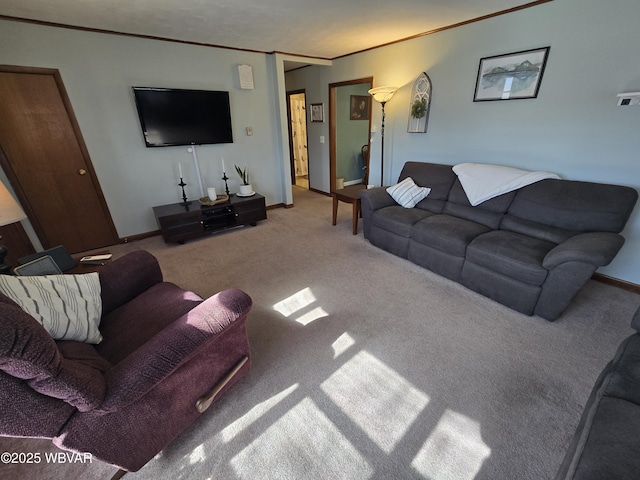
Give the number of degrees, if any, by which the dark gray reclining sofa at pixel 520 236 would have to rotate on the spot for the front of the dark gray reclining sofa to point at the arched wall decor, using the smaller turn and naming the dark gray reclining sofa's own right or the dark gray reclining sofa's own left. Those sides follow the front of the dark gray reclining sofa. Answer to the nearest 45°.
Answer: approximately 90° to the dark gray reclining sofa's own right

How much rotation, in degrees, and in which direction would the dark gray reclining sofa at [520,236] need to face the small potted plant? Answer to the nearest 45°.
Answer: approximately 45° to its right

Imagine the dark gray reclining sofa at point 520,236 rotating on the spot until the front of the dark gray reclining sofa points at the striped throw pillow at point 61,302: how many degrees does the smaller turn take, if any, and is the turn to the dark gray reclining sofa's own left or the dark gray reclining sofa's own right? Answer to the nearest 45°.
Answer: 0° — it already faces it

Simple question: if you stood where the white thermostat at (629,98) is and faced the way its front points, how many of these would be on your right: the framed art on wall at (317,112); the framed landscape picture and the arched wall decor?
3

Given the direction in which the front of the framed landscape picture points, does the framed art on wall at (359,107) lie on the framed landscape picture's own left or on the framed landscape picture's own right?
on the framed landscape picture's own right

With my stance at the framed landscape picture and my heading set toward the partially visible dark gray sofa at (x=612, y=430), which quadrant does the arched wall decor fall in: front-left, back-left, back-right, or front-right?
back-right

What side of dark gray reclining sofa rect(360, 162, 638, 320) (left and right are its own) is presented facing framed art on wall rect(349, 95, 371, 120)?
right

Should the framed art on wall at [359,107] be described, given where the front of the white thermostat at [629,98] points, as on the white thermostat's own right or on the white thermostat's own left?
on the white thermostat's own right

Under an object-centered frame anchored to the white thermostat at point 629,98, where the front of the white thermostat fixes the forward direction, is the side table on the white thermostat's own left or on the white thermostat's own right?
on the white thermostat's own right
